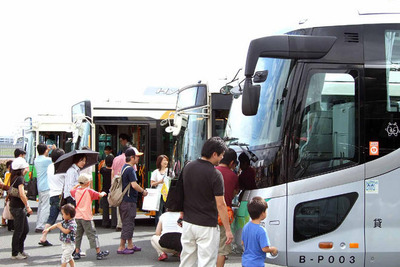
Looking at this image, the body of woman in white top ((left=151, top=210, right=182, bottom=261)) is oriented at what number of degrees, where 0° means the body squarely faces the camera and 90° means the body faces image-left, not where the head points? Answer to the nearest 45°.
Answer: approximately 135°

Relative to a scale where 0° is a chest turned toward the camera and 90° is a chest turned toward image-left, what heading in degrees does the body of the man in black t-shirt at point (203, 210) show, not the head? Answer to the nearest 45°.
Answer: approximately 225°

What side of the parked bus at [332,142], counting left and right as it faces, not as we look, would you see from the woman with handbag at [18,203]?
front

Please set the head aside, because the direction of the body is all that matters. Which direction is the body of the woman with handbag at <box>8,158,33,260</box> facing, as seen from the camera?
to the viewer's right

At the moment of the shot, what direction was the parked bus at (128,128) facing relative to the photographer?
facing to the left of the viewer

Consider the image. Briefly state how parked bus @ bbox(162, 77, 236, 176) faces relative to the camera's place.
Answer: facing the viewer and to the left of the viewer

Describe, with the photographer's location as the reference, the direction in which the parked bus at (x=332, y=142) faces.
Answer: facing to the left of the viewer

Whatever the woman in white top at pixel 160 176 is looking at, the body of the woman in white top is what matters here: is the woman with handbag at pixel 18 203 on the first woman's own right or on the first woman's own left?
on the first woman's own right

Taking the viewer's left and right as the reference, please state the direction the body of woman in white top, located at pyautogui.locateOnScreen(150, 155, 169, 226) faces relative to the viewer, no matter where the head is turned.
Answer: facing the viewer and to the right of the viewer

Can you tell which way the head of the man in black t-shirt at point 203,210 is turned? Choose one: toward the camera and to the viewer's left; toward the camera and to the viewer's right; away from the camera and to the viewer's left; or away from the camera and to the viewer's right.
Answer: away from the camera and to the viewer's right

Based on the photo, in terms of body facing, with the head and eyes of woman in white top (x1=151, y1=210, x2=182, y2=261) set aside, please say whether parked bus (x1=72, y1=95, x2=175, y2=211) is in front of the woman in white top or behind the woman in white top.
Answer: in front

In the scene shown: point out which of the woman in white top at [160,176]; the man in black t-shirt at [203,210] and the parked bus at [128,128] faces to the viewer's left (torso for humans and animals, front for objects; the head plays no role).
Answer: the parked bus
